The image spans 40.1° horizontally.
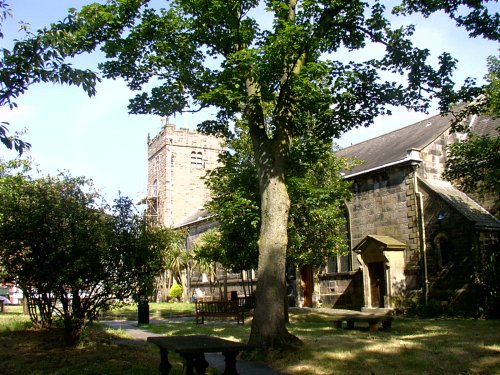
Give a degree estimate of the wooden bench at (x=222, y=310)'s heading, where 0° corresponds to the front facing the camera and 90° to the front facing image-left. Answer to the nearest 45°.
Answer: approximately 315°

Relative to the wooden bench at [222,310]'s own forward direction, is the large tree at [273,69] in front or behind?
in front

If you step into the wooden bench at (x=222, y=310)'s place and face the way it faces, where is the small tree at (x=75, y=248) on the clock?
The small tree is roughly at 2 o'clock from the wooden bench.

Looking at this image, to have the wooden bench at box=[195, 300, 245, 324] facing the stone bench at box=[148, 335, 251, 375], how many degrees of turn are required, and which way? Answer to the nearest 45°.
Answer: approximately 45° to its right

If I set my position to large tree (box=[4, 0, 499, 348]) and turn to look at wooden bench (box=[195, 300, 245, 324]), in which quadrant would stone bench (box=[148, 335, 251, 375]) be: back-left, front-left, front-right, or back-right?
back-left

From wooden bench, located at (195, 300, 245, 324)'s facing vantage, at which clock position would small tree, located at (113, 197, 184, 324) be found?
The small tree is roughly at 2 o'clock from the wooden bench.

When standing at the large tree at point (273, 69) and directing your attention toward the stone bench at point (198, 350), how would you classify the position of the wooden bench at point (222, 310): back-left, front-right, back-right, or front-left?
back-right
